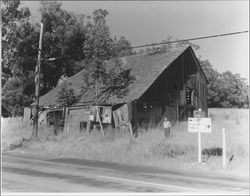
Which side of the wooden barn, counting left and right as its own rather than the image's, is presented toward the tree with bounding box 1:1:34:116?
back

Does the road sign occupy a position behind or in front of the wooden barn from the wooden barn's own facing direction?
in front

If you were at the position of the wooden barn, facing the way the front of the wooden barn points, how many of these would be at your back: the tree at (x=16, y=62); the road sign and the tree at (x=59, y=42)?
2

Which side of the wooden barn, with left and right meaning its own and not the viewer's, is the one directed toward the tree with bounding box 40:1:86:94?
back

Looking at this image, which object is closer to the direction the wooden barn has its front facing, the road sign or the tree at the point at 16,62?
the road sign

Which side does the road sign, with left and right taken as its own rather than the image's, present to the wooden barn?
back

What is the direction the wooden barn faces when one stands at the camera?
facing the viewer and to the right of the viewer

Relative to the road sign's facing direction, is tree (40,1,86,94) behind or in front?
behind

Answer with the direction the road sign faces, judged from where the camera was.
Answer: facing the viewer

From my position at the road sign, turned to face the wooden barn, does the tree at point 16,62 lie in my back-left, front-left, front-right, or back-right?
front-left

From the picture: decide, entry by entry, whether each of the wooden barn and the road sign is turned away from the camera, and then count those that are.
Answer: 0
